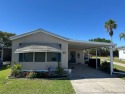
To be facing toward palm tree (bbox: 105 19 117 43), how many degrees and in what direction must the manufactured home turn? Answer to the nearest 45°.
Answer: approximately 135° to its left

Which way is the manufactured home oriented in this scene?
toward the camera
